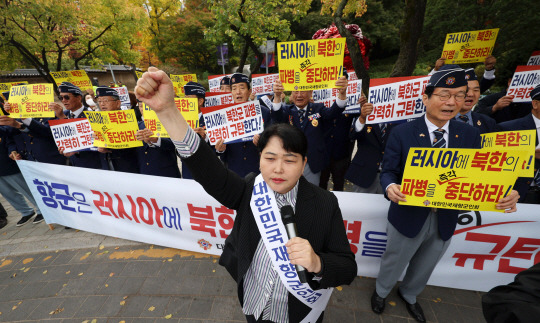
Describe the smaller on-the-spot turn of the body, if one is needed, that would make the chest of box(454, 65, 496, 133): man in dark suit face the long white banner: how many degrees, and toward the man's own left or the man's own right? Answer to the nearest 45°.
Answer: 0° — they already face it

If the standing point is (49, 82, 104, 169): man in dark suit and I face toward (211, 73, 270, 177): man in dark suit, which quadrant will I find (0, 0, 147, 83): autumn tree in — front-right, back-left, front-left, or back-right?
back-left

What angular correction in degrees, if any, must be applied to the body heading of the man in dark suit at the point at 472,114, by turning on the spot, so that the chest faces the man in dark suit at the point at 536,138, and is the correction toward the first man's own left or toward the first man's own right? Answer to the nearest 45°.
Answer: approximately 135° to the first man's own left

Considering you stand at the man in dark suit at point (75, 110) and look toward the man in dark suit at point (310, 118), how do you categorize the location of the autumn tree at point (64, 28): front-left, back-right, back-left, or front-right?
back-left

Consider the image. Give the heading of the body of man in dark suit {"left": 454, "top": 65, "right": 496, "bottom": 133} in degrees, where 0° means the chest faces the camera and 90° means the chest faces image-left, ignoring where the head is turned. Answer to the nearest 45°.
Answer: approximately 45°

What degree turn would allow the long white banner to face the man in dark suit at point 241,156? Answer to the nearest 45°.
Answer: approximately 135° to its left

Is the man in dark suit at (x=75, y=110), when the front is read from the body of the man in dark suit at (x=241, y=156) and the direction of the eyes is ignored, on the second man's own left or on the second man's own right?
on the second man's own right

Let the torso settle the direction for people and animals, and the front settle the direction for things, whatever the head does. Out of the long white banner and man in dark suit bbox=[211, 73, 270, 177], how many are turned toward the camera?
2
